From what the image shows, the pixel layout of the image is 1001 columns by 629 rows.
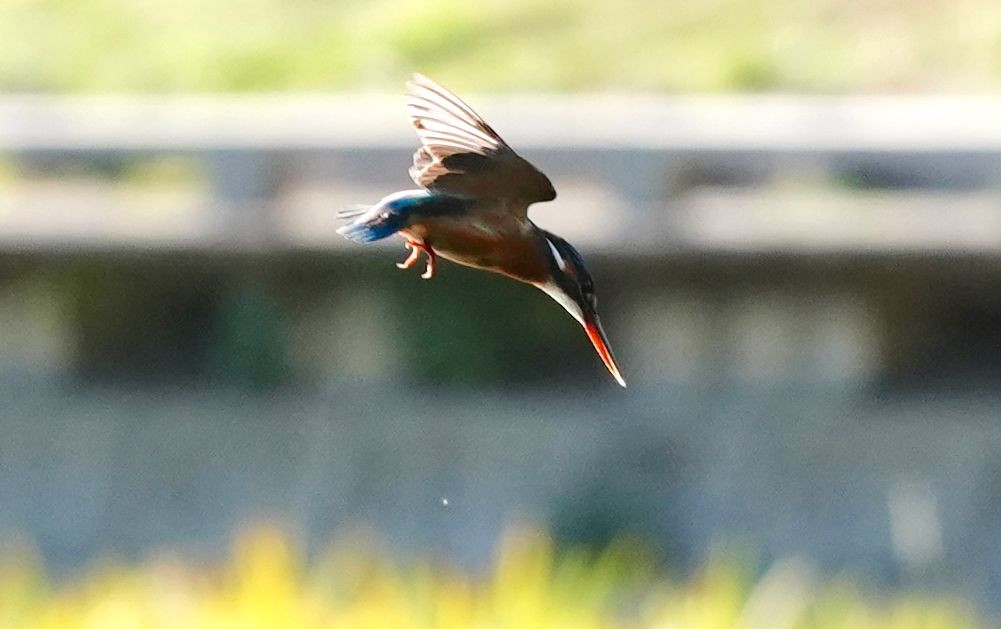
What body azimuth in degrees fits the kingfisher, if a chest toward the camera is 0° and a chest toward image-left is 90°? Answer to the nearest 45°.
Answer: approximately 270°

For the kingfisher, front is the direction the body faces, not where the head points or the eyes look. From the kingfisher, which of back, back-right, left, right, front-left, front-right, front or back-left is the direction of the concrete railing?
left
